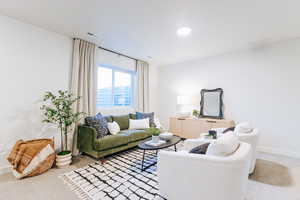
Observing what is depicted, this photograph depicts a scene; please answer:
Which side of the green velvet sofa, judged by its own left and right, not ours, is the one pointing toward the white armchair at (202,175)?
front

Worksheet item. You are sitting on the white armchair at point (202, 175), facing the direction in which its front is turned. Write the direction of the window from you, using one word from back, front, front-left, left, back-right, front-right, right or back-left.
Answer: front-right

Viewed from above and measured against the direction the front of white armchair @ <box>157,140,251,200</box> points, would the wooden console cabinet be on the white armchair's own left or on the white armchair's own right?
on the white armchair's own right

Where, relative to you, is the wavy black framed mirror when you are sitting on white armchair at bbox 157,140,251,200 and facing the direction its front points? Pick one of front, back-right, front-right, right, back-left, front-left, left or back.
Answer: right

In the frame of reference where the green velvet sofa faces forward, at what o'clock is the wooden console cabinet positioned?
The wooden console cabinet is roughly at 10 o'clock from the green velvet sofa.

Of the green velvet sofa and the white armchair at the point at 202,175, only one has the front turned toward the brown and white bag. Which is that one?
the white armchair

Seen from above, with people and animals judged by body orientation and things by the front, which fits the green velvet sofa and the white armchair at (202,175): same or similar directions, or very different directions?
very different directions

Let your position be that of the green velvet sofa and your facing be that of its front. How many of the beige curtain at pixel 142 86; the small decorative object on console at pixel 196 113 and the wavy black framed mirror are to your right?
0

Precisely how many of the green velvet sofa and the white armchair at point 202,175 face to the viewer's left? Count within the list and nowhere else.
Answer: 1

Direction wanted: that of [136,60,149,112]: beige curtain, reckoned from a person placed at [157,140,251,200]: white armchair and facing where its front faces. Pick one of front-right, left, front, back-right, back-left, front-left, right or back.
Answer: front-right

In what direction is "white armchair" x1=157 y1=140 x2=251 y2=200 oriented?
to the viewer's left

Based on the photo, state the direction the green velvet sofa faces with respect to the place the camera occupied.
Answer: facing the viewer and to the right of the viewer

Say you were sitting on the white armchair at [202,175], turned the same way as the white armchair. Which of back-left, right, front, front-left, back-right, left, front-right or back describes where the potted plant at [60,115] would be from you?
front
